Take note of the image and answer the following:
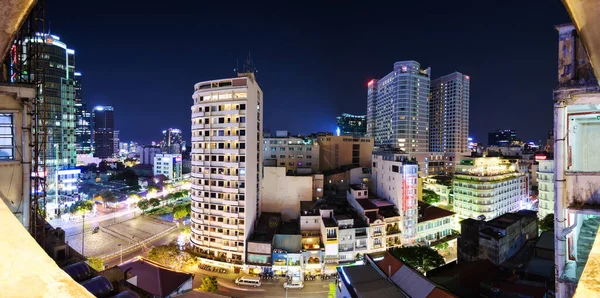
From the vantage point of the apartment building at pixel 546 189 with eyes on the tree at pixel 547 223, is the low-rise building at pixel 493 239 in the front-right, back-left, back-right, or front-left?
front-right

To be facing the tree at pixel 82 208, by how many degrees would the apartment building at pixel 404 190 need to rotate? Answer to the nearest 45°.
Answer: approximately 135° to its right

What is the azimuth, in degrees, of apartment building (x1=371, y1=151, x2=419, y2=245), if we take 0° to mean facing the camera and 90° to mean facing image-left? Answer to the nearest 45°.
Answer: approximately 315°

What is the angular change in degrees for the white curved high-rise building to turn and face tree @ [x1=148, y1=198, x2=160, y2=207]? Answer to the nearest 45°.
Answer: approximately 90° to its right

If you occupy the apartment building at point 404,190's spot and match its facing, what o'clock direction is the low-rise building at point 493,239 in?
The low-rise building is roughly at 11 o'clock from the apartment building.

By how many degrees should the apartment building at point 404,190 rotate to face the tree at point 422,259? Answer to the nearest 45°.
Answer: approximately 45° to its right

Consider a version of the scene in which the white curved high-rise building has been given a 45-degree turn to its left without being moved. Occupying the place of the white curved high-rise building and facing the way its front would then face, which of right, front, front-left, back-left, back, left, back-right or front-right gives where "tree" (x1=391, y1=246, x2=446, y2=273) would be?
front-left

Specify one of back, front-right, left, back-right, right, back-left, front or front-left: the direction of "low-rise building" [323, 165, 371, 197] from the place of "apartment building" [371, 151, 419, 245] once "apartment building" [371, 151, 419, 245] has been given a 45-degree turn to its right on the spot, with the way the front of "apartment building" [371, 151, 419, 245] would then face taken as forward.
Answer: back-right

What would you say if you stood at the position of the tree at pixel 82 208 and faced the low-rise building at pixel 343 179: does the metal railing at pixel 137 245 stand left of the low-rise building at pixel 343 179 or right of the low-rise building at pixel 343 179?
right

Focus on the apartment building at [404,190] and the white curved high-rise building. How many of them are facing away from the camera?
0

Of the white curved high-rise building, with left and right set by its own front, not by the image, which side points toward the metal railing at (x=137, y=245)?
right

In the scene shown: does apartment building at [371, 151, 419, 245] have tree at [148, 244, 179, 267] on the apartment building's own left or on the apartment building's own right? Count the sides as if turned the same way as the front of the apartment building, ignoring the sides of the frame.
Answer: on the apartment building's own right

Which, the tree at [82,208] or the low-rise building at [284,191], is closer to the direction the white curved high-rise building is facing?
the tree

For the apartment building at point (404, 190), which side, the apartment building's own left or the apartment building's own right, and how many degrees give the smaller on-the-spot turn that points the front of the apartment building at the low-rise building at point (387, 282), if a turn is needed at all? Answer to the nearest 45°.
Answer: approximately 45° to the apartment building's own right

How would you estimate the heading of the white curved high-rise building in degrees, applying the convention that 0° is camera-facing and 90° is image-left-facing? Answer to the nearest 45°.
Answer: approximately 45°

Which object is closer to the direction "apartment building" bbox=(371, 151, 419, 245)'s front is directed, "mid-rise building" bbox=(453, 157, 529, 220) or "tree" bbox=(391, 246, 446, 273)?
the tree

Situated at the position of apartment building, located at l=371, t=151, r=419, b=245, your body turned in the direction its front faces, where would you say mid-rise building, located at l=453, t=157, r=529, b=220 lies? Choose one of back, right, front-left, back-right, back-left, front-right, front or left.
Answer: left

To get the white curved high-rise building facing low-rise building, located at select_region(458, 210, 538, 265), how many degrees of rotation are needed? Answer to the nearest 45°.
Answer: approximately 135° to its left

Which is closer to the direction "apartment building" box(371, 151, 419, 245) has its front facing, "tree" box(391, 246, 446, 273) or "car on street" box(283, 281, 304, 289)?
the tree
